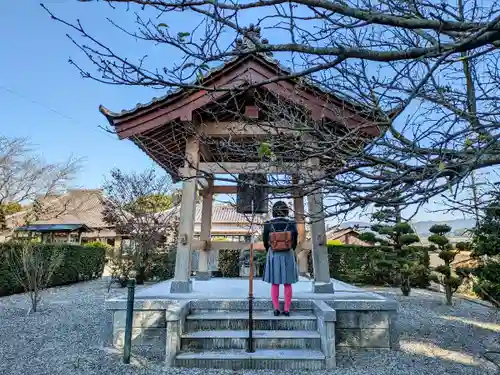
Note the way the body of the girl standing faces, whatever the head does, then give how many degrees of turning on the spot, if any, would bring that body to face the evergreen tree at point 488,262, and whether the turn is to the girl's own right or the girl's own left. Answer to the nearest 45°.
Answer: approximately 45° to the girl's own right

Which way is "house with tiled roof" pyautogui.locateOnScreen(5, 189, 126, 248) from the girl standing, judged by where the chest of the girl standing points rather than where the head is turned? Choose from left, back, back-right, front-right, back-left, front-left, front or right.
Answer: front-left

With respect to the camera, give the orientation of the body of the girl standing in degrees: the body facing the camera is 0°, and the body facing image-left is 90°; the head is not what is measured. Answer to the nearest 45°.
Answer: approximately 180°

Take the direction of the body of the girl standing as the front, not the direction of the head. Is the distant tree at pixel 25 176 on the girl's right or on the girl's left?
on the girl's left

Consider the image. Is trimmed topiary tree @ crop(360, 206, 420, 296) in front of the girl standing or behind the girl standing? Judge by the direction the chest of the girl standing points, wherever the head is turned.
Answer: in front

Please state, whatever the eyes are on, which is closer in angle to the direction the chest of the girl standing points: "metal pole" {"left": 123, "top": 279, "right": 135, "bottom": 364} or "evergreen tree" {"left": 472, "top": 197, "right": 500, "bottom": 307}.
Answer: the evergreen tree

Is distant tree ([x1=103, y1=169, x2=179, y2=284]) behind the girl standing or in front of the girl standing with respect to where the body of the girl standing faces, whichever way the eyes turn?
in front
